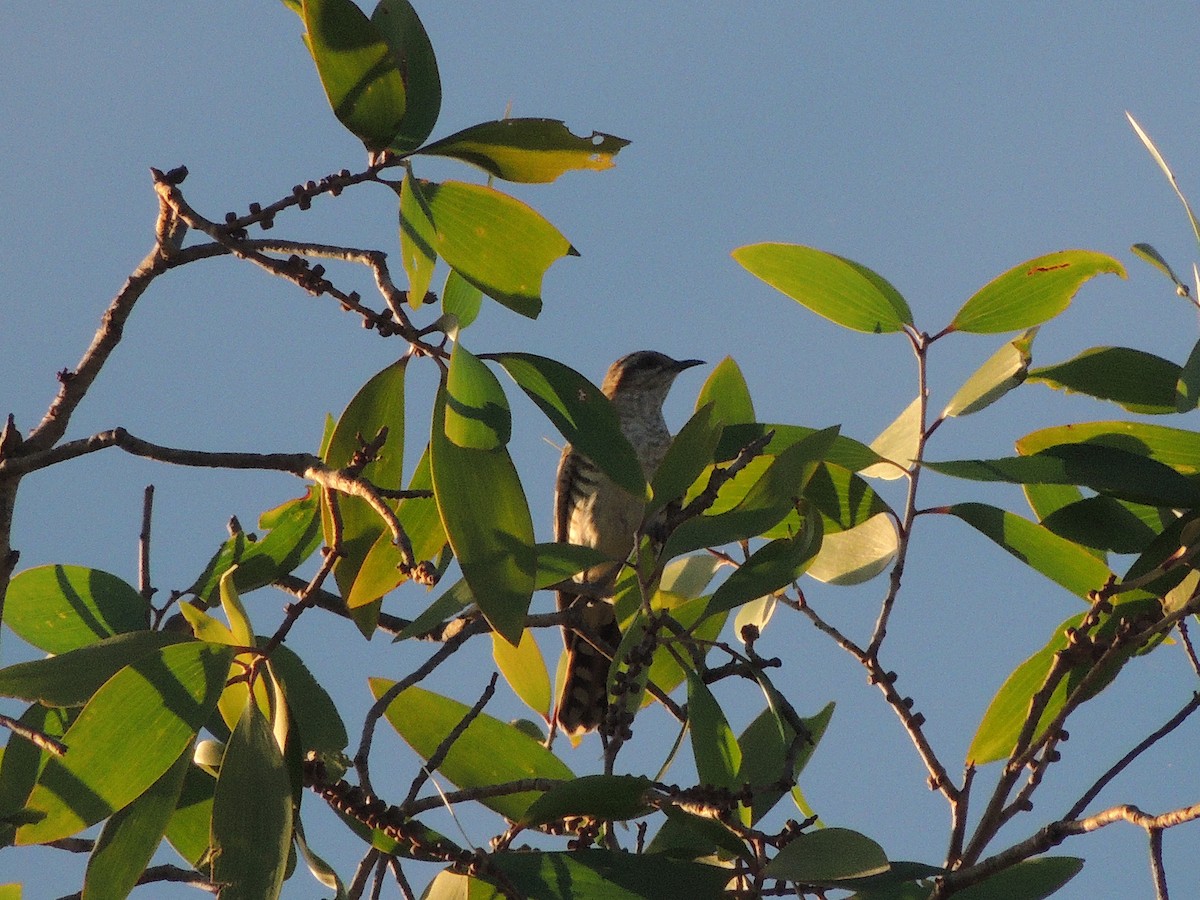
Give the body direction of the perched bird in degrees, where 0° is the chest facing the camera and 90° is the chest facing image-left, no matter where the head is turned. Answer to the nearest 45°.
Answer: approximately 315°
